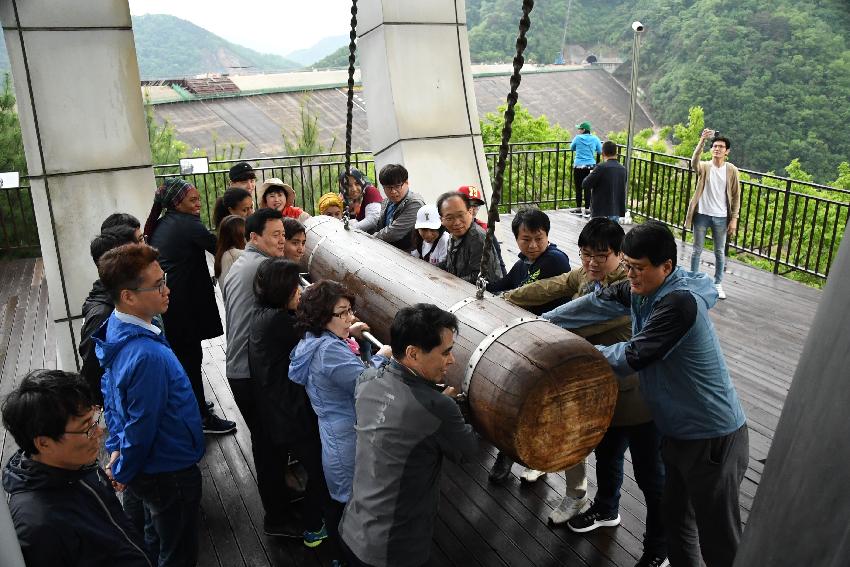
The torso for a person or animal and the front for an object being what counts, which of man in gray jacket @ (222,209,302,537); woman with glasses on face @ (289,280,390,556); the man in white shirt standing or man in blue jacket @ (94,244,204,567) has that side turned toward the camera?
the man in white shirt standing

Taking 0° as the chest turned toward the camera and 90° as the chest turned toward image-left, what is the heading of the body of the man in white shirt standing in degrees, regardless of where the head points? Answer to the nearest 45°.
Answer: approximately 0°

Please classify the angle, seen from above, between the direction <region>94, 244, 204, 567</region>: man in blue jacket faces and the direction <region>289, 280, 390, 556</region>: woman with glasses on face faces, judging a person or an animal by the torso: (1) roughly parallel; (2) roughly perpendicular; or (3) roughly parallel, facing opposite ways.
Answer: roughly parallel

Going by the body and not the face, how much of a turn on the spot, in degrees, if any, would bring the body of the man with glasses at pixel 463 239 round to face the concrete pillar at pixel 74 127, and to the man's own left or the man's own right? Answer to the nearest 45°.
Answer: approximately 90° to the man's own right

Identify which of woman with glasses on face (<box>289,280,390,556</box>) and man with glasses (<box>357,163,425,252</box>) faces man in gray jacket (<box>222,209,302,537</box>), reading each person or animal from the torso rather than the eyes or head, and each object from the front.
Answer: the man with glasses

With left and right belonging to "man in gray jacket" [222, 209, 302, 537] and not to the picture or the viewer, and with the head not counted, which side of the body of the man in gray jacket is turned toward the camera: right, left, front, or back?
right

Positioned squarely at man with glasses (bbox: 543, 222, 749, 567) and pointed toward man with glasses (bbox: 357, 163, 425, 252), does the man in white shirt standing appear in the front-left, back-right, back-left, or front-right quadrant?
front-right

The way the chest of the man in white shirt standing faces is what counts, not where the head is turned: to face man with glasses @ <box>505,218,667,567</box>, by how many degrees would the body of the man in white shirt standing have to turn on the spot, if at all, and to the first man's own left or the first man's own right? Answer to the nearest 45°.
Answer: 0° — they already face them

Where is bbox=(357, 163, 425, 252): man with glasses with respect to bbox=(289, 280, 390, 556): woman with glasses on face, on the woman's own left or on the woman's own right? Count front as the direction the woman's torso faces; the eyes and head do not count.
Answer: on the woman's own left

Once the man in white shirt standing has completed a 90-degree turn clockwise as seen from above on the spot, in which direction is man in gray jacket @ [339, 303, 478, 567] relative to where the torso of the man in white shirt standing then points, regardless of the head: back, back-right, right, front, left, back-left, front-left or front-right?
left

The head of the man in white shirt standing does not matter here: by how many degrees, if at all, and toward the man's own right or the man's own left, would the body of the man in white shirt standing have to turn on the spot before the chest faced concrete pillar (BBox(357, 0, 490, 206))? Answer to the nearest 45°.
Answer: approximately 90° to the man's own right

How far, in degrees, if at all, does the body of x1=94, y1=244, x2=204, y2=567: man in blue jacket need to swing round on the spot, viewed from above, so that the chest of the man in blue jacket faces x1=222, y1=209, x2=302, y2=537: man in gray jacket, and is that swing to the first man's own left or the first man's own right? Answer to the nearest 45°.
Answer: approximately 45° to the first man's own left

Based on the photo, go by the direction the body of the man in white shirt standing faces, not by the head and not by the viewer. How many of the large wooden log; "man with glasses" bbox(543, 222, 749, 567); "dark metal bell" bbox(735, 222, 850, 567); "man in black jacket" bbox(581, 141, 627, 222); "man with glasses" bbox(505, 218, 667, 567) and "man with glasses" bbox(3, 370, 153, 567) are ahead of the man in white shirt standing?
5

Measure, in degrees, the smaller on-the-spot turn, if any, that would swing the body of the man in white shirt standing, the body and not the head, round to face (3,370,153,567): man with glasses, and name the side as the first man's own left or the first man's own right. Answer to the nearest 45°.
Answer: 0° — they already face them

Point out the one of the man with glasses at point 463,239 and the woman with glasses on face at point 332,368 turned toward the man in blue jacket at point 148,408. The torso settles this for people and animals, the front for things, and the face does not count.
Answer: the man with glasses

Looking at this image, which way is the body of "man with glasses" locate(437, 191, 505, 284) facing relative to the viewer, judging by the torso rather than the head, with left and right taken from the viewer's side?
facing the viewer and to the left of the viewer

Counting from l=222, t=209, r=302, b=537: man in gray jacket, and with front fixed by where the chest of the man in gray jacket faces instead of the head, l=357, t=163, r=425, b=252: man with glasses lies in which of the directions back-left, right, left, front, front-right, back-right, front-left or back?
front-left

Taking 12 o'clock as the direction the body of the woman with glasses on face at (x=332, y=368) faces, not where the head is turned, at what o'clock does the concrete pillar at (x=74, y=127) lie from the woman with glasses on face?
The concrete pillar is roughly at 8 o'clock from the woman with glasses on face.
